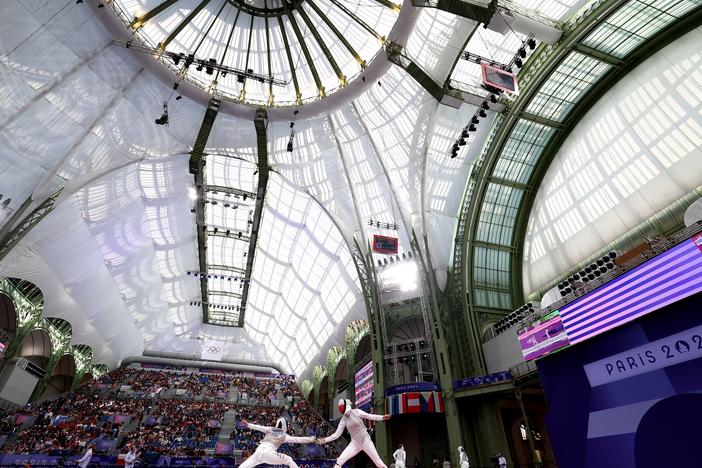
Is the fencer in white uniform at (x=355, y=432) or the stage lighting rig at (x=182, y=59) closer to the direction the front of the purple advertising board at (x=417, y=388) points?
the fencer in white uniform

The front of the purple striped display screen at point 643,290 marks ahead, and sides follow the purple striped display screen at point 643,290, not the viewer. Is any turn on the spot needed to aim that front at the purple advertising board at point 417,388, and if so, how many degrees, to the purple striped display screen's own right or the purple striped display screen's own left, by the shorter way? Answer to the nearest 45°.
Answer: approximately 90° to the purple striped display screen's own right

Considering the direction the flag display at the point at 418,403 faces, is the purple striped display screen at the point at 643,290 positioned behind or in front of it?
in front

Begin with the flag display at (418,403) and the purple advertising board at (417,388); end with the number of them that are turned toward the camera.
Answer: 2

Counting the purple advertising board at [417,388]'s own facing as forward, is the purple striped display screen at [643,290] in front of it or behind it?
in front

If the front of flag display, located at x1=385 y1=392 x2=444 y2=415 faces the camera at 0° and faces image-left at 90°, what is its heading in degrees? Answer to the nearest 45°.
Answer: approximately 0°

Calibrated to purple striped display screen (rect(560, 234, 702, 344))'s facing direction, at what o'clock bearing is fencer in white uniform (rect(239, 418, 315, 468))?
The fencer in white uniform is roughly at 12 o'clock from the purple striped display screen.
